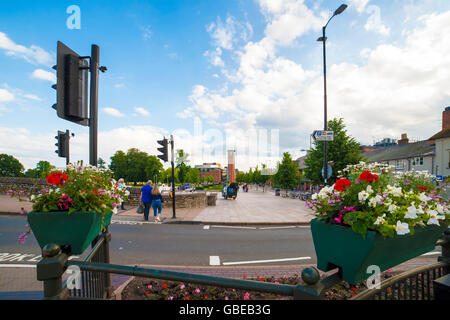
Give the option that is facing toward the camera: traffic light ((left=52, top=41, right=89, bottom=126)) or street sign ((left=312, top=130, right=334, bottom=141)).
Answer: the street sign

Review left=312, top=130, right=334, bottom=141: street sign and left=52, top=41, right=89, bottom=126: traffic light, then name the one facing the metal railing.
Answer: the street sign

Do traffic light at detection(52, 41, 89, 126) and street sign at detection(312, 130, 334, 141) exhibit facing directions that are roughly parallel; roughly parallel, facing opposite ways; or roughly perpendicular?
roughly perpendicular

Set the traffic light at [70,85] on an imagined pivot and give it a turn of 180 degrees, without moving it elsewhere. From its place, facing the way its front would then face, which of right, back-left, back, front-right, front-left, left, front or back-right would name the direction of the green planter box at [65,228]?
front-right

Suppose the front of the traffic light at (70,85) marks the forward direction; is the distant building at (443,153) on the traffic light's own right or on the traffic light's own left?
on the traffic light's own right

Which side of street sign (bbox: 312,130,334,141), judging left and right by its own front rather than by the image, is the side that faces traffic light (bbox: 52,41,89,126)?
front

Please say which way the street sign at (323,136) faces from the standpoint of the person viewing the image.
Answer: facing the viewer

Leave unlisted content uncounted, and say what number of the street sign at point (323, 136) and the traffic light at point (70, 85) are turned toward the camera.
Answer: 1

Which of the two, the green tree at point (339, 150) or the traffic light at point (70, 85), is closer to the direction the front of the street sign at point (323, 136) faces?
the traffic light

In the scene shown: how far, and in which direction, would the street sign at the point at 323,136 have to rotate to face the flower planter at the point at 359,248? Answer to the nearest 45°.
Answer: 0° — it already faces it

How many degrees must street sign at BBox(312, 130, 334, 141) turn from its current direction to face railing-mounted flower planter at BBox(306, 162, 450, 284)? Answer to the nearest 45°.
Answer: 0° — it already faces it

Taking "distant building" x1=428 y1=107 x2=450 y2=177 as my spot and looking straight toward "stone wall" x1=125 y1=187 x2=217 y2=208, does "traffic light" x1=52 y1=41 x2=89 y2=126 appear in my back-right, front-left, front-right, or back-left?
front-left
